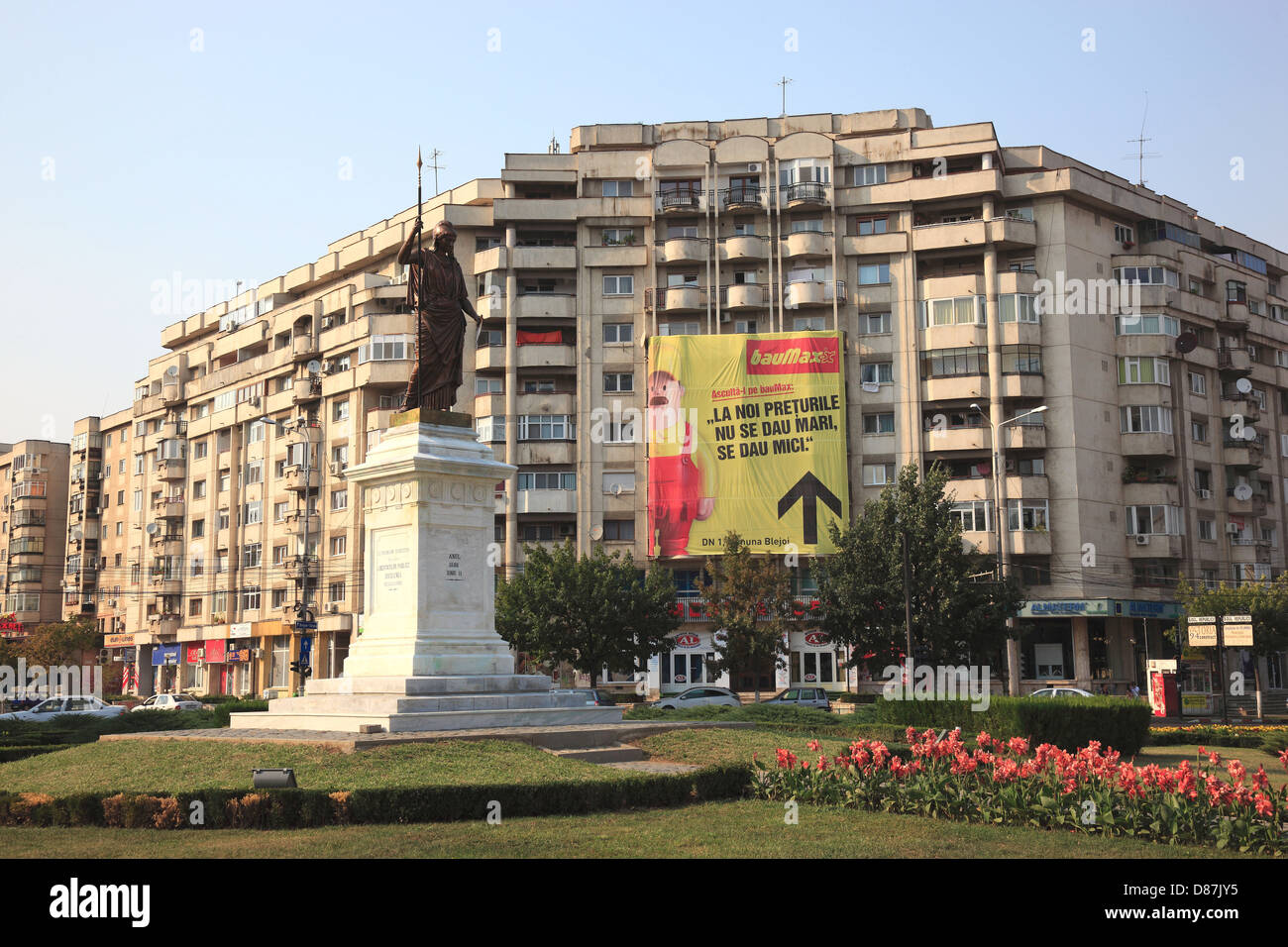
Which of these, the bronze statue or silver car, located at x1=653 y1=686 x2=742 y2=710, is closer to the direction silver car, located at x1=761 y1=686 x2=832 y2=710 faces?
the silver car, located at x1=653 y1=686 x2=742 y2=710

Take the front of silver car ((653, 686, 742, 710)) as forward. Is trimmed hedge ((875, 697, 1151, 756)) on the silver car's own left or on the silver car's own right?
on the silver car's own left

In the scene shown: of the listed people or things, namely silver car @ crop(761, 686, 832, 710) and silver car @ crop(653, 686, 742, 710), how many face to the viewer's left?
2

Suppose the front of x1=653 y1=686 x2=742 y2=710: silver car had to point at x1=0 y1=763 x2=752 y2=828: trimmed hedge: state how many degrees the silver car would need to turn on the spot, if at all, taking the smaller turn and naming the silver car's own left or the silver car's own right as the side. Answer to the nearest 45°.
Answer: approximately 90° to the silver car's own left

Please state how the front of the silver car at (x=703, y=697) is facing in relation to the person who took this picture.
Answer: facing to the left of the viewer

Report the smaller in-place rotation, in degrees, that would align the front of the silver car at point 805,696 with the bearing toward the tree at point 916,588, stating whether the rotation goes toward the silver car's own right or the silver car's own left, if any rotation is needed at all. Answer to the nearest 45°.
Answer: approximately 180°

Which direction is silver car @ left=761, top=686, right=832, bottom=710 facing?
to the viewer's left

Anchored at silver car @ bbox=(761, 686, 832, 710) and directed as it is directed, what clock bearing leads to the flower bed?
The flower bed is roughly at 9 o'clock from the silver car.

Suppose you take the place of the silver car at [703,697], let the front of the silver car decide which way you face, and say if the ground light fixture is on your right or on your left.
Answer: on your left

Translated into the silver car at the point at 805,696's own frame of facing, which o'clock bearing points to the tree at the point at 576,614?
The tree is roughly at 1 o'clock from the silver car.

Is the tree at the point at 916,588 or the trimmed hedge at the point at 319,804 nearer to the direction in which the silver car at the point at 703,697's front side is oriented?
the trimmed hedge
